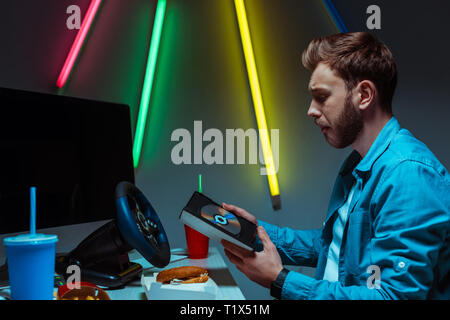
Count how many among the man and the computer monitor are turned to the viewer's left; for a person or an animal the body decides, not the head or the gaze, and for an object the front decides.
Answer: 1

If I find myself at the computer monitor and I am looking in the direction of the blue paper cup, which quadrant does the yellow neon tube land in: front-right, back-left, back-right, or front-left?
back-left

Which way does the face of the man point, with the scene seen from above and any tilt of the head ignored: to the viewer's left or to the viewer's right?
to the viewer's left

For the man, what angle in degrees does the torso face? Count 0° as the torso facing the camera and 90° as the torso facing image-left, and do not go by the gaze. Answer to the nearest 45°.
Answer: approximately 90°

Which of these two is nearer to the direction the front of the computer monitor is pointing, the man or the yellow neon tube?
the man

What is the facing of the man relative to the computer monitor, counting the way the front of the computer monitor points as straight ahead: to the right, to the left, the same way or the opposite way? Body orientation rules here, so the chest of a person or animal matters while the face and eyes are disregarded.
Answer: the opposite way

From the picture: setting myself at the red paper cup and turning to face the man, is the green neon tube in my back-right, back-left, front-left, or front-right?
back-left
